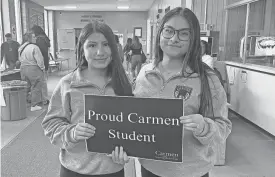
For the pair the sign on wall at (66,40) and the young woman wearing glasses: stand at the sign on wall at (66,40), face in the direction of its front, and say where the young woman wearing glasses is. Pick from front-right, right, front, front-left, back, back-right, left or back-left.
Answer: front

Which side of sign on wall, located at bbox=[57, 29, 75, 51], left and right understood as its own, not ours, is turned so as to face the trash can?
front

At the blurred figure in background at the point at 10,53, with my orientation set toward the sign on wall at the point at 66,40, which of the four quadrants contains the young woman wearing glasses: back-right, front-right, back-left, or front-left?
back-right

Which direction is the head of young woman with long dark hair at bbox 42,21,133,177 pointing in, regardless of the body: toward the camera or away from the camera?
toward the camera

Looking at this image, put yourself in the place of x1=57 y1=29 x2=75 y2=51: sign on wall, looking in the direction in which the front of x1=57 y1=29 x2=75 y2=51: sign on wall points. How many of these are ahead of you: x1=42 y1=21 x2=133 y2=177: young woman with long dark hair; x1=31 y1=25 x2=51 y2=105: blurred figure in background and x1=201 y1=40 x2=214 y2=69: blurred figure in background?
3

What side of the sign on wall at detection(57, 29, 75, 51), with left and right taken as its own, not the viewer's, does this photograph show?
front

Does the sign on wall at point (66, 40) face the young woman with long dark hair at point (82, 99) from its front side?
yes

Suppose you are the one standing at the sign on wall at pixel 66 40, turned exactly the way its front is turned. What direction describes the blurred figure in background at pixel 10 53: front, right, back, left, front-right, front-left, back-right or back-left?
front

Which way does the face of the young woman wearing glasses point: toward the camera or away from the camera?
toward the camera
